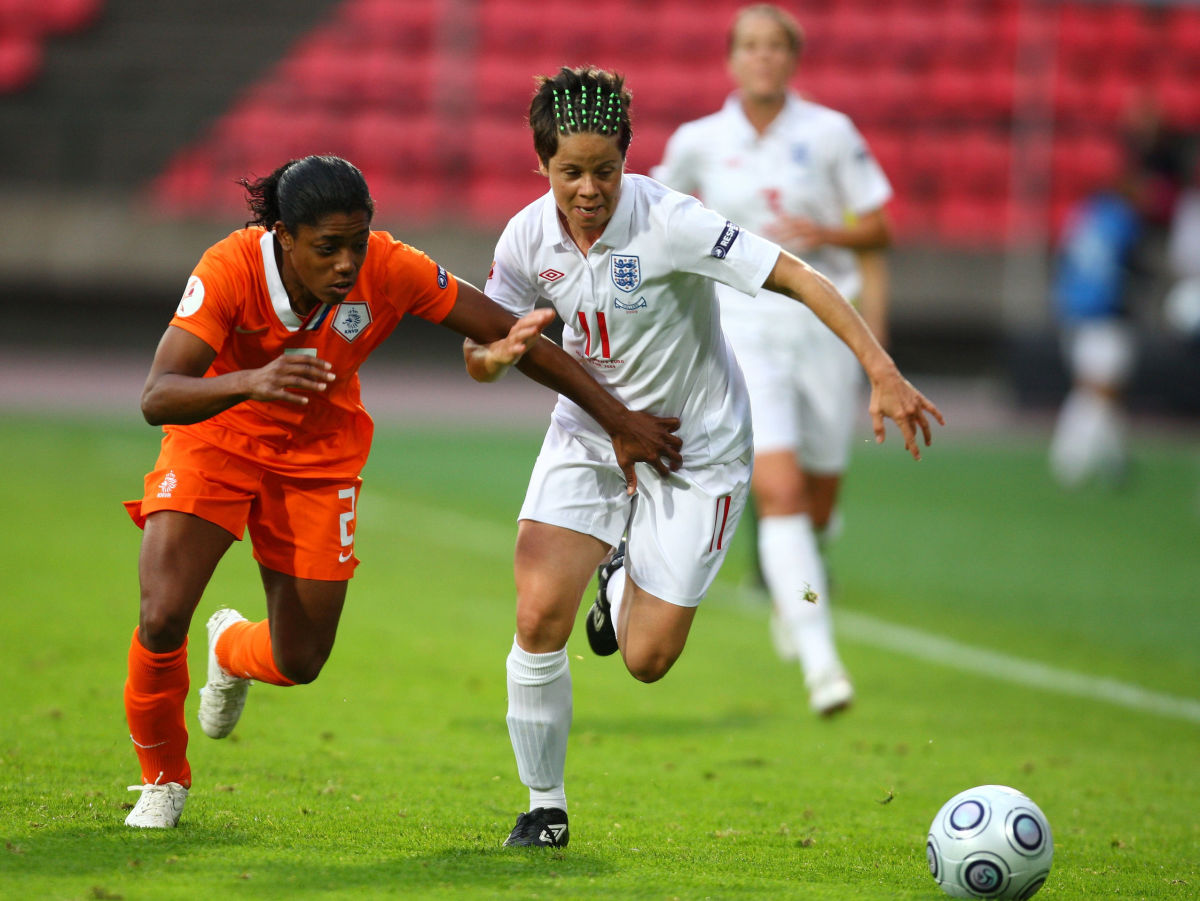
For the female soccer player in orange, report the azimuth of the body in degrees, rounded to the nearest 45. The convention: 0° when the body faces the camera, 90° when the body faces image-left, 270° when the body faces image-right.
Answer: approximately 315°

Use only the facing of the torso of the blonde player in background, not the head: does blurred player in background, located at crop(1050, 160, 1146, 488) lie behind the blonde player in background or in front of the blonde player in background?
behind

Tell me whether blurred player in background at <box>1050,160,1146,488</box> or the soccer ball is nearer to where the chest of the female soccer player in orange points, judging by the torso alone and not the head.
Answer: the soccer ball

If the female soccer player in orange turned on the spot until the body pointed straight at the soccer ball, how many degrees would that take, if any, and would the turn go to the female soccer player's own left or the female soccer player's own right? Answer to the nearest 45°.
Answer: approximately 45° to the female soccer player's own left

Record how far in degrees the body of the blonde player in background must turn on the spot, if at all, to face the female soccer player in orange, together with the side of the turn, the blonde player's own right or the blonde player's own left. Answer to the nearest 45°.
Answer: approximately 45° to the blonde player's own right

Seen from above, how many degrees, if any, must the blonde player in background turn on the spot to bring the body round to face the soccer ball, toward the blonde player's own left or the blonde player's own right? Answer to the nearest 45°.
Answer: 0° — they already face it

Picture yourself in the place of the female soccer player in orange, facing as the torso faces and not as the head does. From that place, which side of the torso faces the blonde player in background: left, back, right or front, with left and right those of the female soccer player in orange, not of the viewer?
left

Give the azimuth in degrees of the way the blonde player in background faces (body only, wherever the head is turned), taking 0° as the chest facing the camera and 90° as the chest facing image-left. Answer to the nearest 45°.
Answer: approximately 0°

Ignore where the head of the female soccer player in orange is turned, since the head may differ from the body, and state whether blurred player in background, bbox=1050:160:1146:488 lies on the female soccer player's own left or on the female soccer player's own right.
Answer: on the female soccer player's own left
